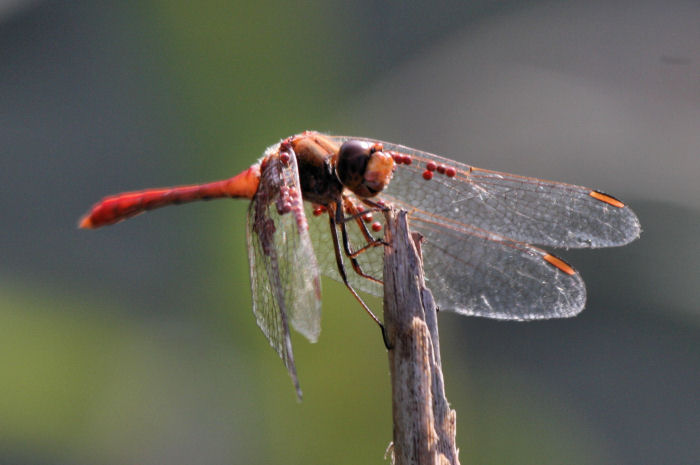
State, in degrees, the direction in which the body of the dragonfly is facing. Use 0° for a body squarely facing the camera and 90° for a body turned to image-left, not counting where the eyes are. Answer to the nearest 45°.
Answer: approximately 315°
